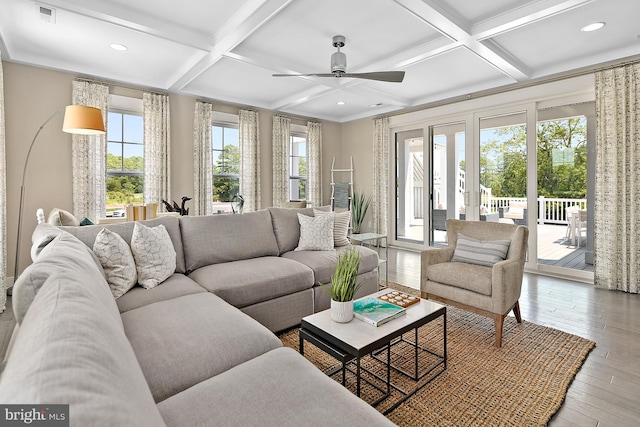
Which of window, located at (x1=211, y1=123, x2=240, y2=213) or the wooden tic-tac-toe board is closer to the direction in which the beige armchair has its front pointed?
the wooden tic-tac-toe board

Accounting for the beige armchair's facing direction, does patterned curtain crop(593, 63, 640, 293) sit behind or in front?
behind

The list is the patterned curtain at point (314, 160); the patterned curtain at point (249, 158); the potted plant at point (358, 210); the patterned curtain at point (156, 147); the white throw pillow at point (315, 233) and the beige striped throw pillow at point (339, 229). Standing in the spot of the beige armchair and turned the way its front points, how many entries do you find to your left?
0

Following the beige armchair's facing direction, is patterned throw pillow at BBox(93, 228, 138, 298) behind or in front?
in front

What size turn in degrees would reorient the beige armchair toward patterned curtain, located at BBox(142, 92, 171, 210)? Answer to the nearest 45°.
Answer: approximately 45° to its right

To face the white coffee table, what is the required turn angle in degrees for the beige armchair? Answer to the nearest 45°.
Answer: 0° — it already faces it

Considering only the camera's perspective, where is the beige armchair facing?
facing the viewer and to the left of the viewer

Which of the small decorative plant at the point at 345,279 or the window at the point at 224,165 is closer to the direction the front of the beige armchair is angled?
the small decorative plant

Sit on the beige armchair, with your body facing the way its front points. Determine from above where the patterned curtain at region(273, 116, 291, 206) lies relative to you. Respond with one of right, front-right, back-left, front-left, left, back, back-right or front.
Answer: right

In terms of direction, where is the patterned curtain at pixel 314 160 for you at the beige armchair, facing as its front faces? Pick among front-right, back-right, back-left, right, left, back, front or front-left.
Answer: right

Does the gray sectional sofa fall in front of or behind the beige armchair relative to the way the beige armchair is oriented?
in front

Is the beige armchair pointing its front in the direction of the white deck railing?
no

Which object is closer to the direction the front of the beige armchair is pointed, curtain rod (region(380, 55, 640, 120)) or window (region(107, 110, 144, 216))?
the window

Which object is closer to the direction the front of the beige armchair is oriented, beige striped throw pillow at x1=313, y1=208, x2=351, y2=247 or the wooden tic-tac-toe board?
the wooden tic-tac-toe board

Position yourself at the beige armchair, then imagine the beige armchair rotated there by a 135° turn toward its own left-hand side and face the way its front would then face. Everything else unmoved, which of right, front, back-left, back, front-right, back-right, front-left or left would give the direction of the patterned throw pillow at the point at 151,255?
back-right
